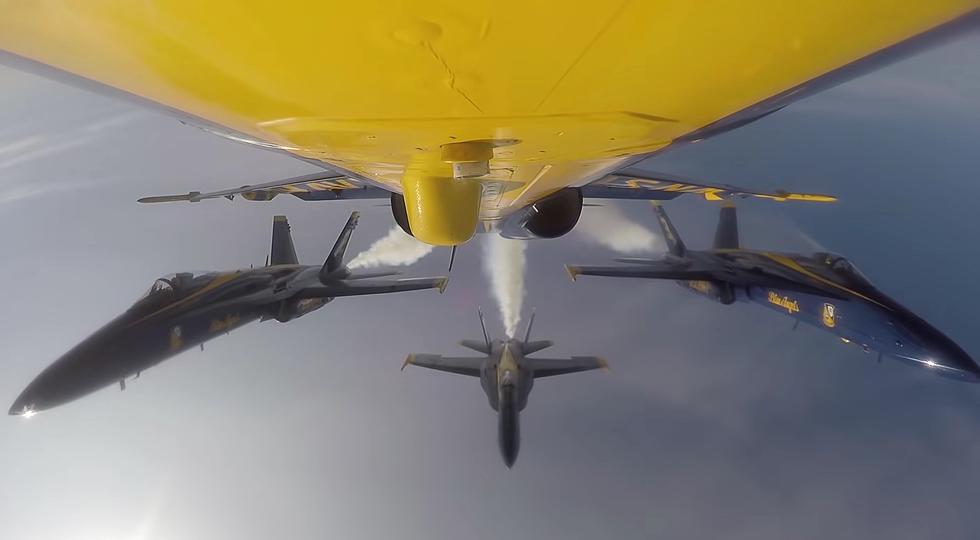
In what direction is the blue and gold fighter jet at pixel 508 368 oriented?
toward the camera

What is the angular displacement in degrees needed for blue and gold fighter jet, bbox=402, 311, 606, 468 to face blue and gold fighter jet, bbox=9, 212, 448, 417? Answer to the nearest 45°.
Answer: approximately 90° to its right

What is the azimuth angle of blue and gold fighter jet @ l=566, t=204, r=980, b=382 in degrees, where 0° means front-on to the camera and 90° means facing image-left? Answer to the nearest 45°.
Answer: approximately 315°

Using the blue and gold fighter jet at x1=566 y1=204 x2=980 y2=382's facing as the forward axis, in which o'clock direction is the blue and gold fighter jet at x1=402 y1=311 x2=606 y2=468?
the blue and gold fighter jet at x1=402 y1=311 x2=606 y2=468 is roughly at 4 o'clock from the blue and gold fighter jet at x1=566 y1=204 x2=980 y2=382.

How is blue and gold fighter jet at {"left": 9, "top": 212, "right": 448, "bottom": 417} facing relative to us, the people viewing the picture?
facing the viewer and to the left of the viewer

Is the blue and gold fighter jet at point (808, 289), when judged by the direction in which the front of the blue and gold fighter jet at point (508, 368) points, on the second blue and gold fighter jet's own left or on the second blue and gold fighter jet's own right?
on the second blue and gold fighter jet's own left

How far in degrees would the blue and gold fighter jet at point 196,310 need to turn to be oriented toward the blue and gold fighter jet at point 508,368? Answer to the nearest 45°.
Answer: approximately 135° to its left

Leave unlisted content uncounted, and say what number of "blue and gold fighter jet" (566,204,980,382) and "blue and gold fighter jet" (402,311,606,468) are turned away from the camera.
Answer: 0

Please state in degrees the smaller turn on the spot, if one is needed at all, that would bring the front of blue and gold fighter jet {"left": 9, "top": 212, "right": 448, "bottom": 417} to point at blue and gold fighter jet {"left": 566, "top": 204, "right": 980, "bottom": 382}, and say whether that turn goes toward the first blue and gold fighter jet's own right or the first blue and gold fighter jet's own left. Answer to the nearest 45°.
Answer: approximately 90° to the first blue and gold fighter jet's own left

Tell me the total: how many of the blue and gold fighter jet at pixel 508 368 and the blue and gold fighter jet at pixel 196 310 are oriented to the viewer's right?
0

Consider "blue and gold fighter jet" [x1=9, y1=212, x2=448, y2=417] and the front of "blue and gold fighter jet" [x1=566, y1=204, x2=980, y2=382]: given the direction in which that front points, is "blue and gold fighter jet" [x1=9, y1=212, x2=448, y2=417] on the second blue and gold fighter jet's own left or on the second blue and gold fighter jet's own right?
on the second blue and gold fighter jet's own right
